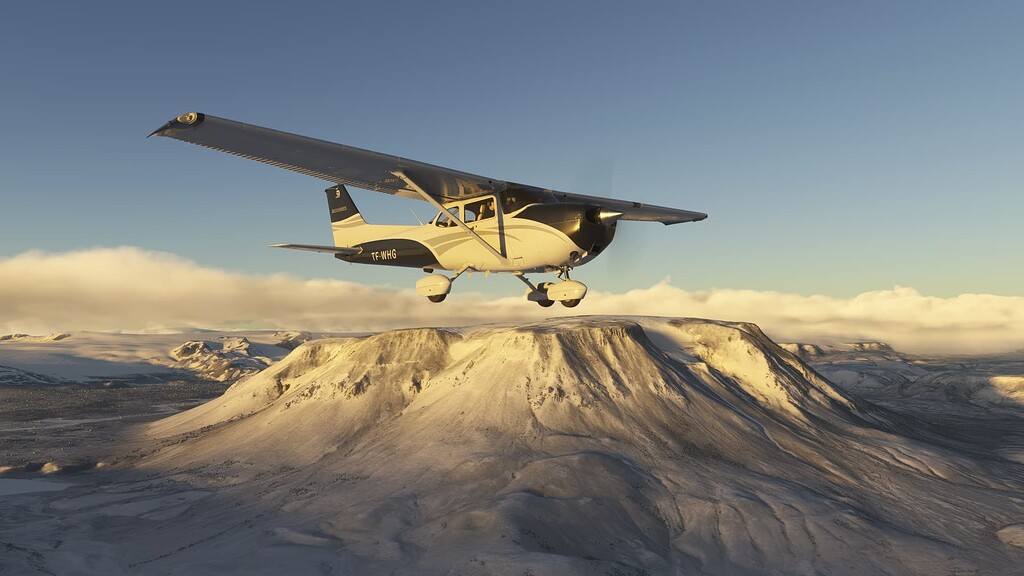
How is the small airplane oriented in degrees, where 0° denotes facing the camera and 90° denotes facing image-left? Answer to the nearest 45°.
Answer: approximately 315°
